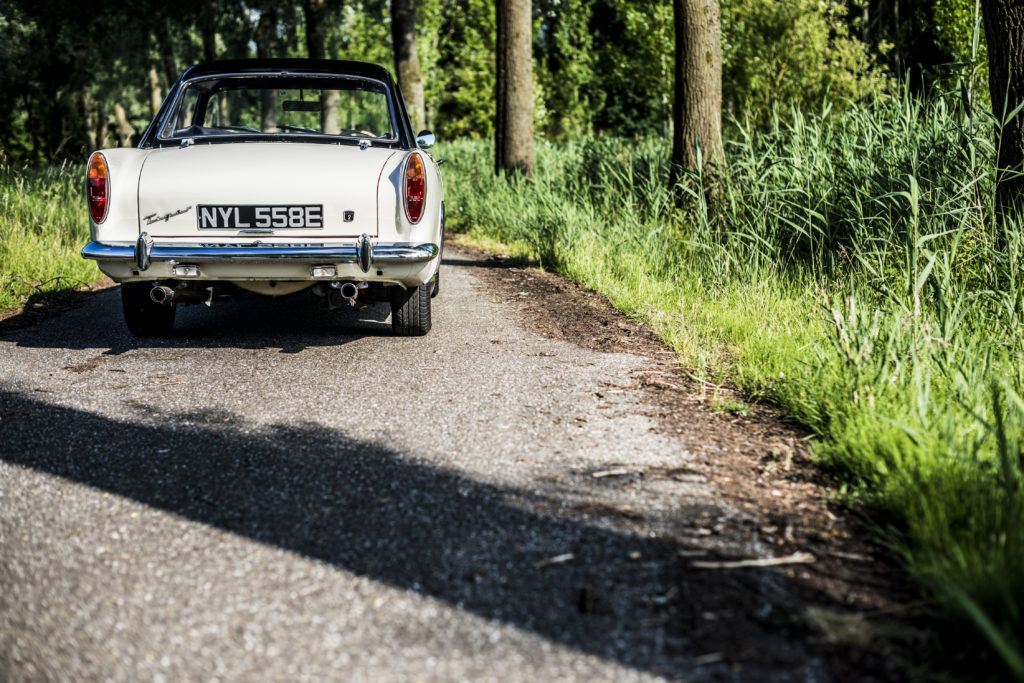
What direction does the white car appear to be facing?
away from the camera
